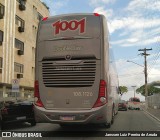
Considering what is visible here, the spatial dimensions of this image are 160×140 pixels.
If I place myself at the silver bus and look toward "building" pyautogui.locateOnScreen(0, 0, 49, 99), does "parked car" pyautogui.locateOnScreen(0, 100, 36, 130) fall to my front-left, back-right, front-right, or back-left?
front-left

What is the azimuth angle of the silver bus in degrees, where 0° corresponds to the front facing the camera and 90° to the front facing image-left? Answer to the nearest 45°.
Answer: approximately 180°

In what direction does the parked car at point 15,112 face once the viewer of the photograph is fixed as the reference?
facing away from the viewer

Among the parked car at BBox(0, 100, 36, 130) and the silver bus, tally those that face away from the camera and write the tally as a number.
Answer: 2

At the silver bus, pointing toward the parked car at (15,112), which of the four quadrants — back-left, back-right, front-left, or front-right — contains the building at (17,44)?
front-right

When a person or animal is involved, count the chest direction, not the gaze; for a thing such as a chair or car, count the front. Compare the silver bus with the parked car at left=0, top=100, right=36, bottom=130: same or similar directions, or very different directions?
same or similar directions
